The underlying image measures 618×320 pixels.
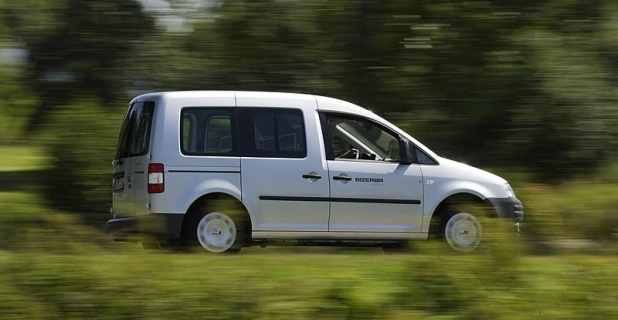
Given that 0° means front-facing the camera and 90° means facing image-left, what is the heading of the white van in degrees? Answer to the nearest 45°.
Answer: approximately 270°

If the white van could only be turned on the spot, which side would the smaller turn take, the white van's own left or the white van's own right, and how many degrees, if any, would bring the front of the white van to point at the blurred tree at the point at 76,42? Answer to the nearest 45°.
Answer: approximately 135° to the white van's own left
